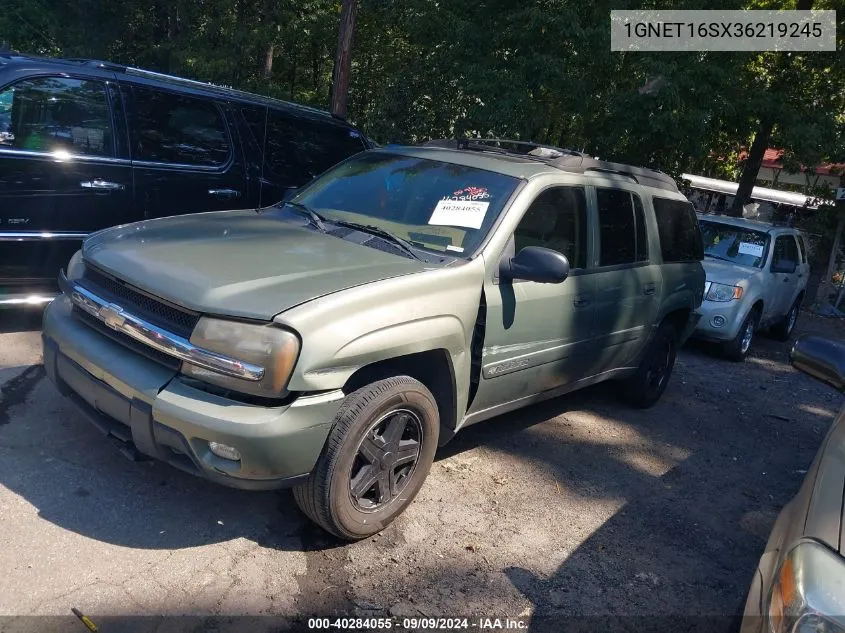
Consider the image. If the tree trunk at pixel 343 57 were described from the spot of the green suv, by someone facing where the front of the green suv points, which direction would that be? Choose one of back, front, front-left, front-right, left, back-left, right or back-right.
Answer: back-right

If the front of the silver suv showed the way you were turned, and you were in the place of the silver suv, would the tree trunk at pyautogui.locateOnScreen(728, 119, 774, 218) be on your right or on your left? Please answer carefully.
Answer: on your right

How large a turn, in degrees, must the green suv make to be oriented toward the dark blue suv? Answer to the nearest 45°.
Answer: approximately 90° to its right

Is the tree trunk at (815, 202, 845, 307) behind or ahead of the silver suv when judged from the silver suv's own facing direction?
behind

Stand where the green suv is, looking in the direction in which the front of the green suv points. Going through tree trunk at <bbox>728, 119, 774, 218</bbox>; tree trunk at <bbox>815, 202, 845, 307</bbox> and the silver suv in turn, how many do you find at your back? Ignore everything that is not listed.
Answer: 3

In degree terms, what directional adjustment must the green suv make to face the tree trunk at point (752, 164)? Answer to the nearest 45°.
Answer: approximately 180°

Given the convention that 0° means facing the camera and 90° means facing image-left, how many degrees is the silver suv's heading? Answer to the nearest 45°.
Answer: approximately 45°

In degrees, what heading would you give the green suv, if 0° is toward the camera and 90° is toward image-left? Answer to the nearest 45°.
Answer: approximately 45°
